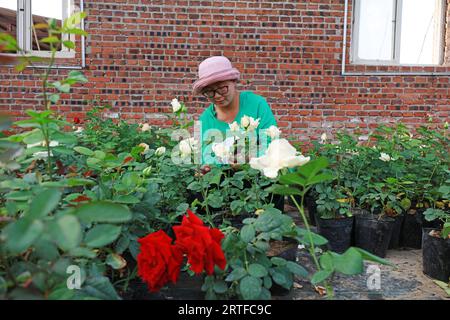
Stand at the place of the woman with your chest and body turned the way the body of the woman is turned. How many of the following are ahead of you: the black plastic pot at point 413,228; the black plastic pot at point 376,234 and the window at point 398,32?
0

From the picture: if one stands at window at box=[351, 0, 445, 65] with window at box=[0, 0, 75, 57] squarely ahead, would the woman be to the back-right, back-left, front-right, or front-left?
front-left

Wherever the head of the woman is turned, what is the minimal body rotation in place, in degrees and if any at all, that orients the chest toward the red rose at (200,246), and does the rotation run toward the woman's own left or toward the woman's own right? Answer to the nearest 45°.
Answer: approximately 45° to the woman's own left

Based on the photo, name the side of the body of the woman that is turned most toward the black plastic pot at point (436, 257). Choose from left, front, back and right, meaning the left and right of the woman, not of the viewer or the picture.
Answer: left

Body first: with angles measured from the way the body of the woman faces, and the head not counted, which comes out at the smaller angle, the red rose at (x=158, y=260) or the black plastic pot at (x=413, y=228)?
the red rose

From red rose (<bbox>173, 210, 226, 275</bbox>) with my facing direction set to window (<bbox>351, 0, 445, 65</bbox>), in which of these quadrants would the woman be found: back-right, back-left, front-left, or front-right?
front-left

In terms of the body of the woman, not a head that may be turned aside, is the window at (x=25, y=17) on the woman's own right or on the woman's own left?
on the woman's own right

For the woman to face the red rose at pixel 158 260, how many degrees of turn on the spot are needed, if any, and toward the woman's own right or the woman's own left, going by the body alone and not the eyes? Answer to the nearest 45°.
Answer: approximately 45° to the woman's own left

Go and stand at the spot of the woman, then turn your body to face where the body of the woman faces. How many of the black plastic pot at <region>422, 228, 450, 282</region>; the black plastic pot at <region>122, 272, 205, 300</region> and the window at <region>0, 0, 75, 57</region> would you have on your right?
1

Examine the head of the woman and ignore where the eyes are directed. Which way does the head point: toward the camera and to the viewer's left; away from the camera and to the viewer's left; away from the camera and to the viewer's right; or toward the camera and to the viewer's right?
toward the camera and to the viewer's left

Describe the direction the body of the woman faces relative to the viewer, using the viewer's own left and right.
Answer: facing the viewer and to the left of the viewer

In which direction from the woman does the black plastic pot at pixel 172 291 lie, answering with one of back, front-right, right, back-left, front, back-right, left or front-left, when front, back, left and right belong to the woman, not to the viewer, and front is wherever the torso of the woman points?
front-left

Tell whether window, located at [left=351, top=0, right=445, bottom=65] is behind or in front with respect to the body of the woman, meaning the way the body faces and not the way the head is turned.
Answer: behind

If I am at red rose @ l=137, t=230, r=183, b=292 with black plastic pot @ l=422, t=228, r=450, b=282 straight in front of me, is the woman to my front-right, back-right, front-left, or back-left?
front-left

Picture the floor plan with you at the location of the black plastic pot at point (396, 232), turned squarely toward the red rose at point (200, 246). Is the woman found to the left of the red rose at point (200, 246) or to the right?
right

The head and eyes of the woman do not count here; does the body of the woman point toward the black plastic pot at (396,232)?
no
